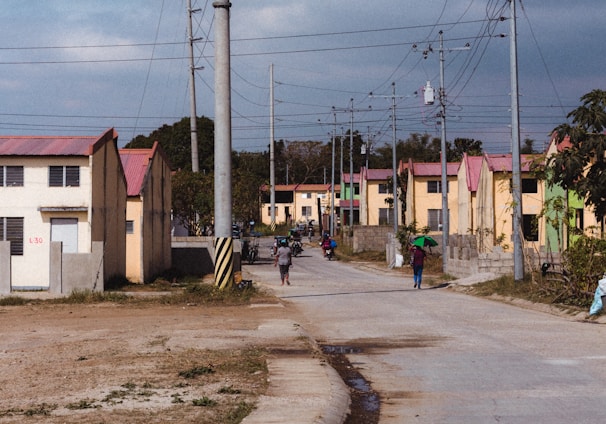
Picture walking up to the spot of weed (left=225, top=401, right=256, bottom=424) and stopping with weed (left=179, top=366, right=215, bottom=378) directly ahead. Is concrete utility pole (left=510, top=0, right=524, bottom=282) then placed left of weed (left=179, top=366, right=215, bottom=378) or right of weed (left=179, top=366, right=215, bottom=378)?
right

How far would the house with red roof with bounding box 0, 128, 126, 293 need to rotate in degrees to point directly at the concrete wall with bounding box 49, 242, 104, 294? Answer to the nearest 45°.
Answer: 0° — it already faces it

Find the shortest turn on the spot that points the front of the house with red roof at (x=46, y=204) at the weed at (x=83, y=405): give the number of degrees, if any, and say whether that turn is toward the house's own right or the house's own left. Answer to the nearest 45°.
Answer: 0° — it already faces it

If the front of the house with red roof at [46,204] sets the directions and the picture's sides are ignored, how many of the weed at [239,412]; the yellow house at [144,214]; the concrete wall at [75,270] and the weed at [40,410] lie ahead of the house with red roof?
3

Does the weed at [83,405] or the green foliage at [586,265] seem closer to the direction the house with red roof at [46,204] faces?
the weed

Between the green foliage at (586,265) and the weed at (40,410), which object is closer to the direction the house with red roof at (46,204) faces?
the weed

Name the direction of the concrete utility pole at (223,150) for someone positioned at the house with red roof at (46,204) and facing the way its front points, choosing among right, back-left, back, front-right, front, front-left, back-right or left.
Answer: front-left

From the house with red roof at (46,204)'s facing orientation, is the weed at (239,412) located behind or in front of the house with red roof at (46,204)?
in front

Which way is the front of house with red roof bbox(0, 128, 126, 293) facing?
toward the camera

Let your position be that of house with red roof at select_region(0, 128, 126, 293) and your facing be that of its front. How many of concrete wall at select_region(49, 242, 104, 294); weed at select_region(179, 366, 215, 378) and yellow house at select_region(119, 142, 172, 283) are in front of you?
2

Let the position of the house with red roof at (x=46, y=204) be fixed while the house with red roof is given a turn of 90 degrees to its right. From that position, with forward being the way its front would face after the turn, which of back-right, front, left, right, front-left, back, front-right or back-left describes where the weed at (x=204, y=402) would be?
left

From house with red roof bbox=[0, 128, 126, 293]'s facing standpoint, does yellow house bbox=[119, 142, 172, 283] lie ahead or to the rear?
to the rear

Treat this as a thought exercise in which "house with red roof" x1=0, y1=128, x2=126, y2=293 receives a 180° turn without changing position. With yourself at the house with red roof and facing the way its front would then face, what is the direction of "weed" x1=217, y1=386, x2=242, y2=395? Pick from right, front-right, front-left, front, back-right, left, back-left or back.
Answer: back

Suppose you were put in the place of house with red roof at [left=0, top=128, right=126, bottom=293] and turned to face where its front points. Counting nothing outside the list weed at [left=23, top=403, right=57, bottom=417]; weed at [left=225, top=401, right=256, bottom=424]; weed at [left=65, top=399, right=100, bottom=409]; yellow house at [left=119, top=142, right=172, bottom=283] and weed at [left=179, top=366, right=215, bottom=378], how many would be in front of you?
4

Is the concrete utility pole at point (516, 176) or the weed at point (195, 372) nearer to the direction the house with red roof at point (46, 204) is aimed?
the weed

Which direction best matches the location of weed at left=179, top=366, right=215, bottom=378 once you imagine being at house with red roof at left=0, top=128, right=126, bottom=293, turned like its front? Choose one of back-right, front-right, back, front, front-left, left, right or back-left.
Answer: front

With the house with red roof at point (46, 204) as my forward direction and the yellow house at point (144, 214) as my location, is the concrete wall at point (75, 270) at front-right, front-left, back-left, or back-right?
front-left
